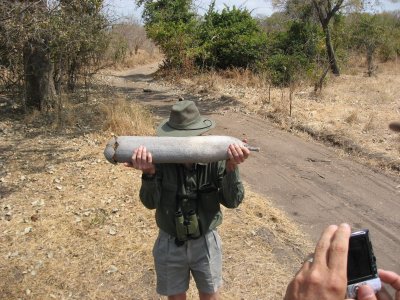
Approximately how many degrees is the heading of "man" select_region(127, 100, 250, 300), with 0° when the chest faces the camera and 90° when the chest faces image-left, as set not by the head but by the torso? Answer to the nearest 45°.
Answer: approximately 0°

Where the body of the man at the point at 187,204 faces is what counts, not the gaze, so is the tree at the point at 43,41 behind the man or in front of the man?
behind

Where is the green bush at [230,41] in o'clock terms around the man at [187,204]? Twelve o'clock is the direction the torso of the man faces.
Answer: The green bush is roughly at 6 o'clock from the man.

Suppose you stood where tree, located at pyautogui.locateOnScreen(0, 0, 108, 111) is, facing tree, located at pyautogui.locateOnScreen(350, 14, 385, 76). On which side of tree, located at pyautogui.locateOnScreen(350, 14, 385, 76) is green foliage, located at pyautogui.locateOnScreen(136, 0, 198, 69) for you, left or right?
left

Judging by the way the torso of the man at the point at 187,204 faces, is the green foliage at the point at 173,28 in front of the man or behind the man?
behind

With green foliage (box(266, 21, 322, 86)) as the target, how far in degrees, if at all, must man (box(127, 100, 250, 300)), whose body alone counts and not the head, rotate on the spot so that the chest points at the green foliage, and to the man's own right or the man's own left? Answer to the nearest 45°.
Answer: approximately 180°

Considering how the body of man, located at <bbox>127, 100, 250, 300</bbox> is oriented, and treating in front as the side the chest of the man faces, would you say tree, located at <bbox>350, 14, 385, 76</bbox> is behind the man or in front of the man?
behind
